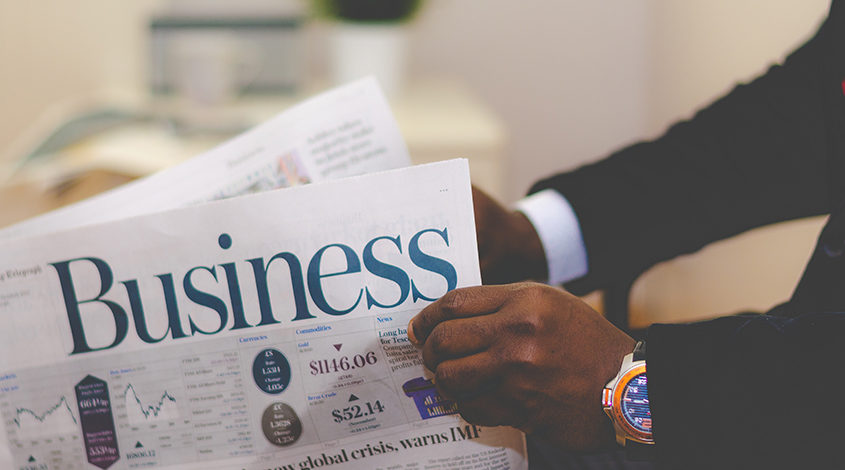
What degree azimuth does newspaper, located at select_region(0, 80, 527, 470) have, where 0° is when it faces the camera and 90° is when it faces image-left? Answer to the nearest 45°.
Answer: approximately 0°

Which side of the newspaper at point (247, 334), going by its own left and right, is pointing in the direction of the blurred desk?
back

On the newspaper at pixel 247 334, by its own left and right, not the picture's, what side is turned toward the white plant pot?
back
